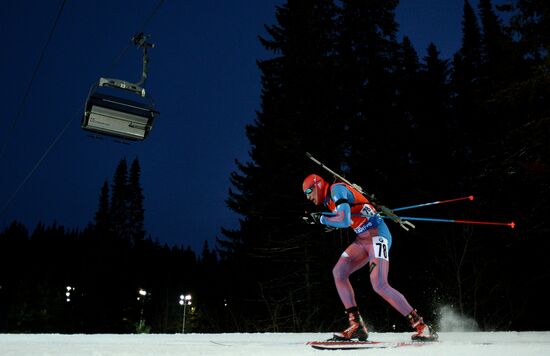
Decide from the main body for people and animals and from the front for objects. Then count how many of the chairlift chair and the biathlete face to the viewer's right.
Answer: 0

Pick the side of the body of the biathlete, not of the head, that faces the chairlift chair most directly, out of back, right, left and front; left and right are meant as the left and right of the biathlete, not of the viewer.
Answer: front

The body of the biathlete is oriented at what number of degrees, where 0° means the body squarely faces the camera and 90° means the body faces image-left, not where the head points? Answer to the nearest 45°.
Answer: approximately 90°
